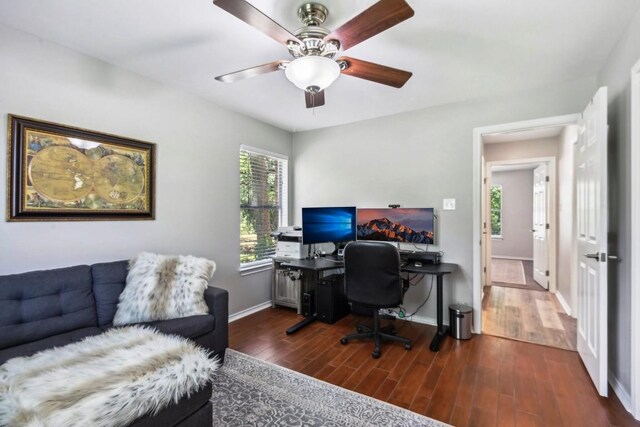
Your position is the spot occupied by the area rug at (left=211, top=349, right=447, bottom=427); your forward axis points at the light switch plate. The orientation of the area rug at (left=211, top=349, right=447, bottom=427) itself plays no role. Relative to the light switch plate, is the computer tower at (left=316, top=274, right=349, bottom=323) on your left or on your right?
left

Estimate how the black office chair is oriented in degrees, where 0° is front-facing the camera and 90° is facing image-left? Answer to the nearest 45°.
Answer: approximately 180°

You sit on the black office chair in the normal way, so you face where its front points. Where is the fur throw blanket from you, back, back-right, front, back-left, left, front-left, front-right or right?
back-left

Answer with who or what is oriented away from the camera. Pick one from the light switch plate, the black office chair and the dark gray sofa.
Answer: the black office chair

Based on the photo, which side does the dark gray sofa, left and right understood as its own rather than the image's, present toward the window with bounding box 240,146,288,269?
left

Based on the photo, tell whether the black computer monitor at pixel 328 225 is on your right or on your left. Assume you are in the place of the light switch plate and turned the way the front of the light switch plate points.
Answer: on your right

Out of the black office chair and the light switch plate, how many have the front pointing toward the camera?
1

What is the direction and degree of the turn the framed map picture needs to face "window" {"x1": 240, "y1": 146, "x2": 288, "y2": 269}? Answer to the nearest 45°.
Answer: approximately 45° to its left

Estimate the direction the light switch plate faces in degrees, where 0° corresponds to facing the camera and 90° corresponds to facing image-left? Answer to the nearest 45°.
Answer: approximately 0°
